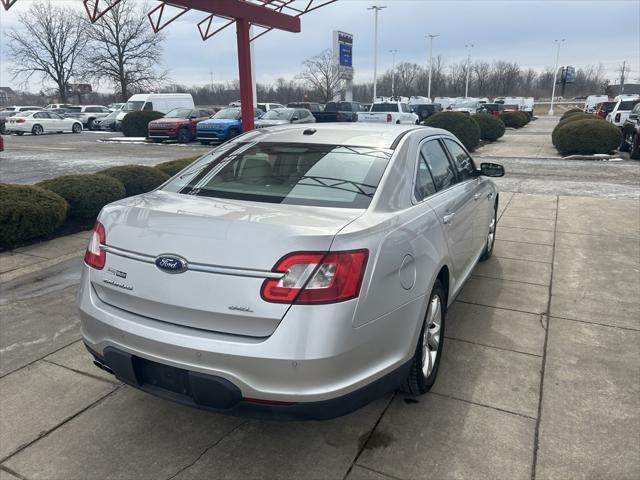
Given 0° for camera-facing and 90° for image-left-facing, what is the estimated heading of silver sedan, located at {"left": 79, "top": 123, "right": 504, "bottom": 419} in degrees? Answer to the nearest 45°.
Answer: approximately 225°

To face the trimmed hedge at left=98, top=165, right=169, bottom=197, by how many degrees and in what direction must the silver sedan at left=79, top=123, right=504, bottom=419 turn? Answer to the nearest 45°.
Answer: approximately 45° to its left

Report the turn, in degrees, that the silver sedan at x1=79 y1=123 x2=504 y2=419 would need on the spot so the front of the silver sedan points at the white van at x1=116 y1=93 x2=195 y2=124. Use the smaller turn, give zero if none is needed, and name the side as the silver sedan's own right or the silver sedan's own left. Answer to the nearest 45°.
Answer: approximately 45° to the silver sedan's own left

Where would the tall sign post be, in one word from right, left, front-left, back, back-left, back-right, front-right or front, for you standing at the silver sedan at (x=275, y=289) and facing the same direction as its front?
front-left

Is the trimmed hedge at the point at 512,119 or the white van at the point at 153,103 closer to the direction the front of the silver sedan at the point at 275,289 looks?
the trimmed hedge

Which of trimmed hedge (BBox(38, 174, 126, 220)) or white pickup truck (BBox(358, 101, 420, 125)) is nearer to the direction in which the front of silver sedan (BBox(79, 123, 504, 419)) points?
the white pickup truck

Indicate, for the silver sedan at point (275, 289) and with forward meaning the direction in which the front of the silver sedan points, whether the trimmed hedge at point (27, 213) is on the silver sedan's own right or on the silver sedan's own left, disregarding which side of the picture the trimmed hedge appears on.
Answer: on the silver sedan's own left

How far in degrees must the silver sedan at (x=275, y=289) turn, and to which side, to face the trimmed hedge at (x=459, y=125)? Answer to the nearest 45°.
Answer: approximately 45° to its left

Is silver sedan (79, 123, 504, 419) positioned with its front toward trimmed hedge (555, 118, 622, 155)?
yes

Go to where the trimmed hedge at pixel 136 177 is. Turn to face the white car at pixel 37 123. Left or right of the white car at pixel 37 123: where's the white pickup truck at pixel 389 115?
right

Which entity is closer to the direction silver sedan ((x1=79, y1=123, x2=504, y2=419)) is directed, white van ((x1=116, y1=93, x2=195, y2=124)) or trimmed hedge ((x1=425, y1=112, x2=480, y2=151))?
the trimmed hedge

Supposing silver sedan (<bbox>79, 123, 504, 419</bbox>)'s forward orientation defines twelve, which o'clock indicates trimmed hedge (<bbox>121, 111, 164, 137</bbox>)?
The trimmed hedge is roughly at 10 o'clock from the silver sedan.
